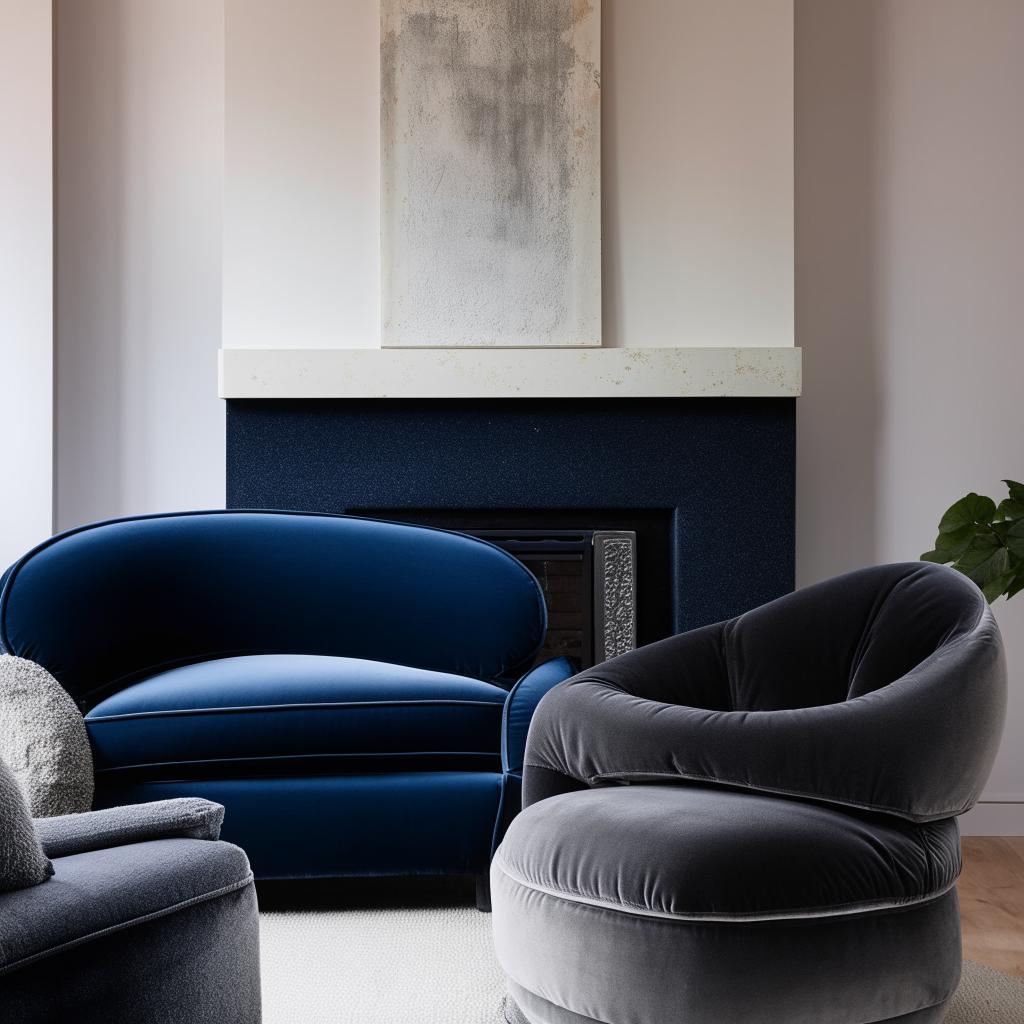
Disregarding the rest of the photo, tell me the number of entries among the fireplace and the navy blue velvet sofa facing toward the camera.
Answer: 2

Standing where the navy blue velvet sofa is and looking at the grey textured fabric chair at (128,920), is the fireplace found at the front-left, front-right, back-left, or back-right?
back-left

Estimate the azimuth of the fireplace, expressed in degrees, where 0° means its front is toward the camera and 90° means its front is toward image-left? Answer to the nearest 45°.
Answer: approximately 0°

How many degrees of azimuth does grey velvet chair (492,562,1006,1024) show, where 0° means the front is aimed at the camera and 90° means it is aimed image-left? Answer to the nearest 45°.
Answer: approximately 45°

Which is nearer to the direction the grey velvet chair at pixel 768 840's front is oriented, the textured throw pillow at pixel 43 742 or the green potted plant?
the textured throw pillow

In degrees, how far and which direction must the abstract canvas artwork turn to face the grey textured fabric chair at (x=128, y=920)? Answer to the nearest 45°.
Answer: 0° — it already faces it

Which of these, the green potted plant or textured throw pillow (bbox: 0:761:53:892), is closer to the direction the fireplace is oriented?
the textured throw pillow

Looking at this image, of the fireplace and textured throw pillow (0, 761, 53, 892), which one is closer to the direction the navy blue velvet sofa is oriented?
the textured throw pillow

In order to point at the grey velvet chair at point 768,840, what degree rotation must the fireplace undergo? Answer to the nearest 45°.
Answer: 0° — it already faces it
